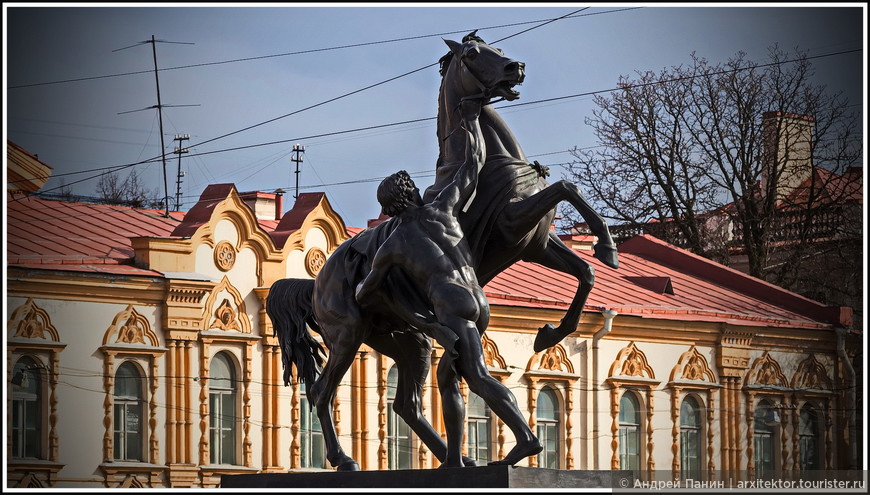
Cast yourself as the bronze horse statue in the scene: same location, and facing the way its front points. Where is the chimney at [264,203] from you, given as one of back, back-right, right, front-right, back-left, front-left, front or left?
left

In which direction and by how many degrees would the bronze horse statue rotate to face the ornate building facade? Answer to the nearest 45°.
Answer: approximately 90° to its left

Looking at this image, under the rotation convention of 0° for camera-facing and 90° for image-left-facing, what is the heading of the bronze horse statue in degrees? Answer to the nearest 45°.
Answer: approximately 270°
